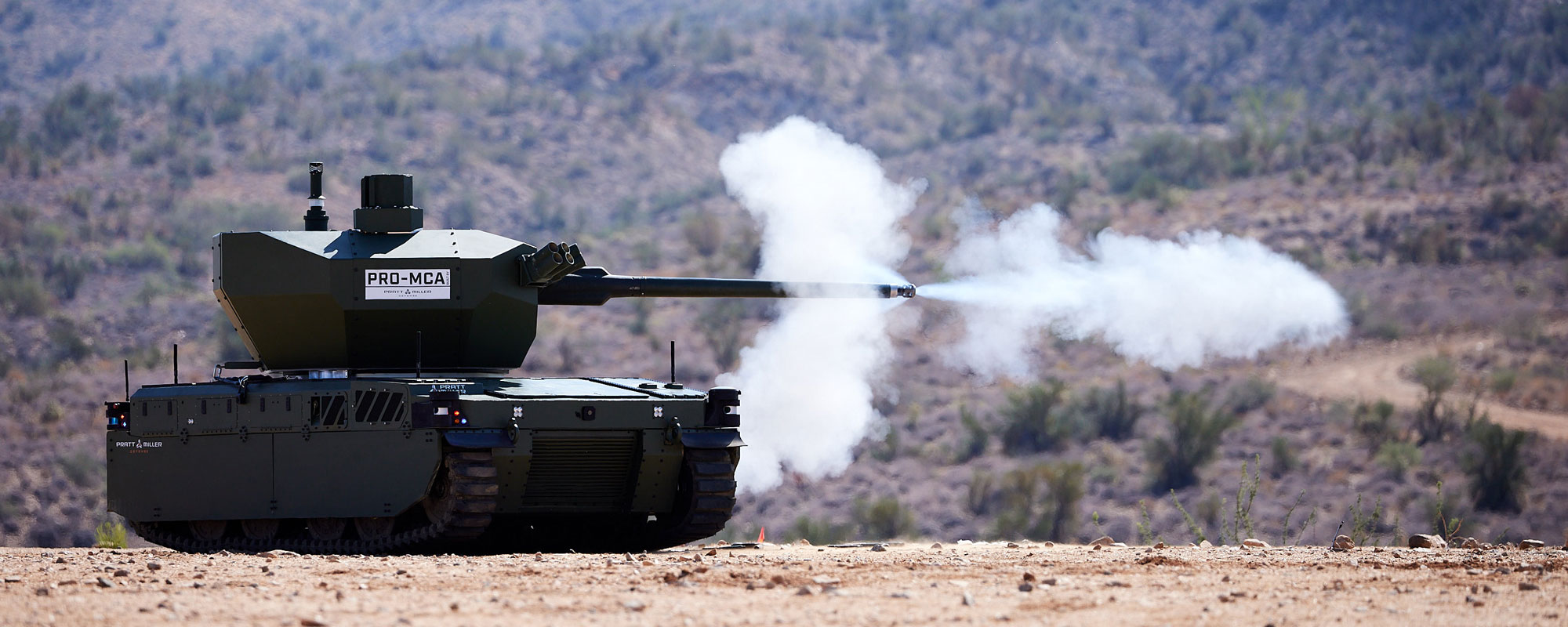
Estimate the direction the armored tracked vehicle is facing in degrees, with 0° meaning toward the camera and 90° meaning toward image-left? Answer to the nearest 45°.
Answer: approximately 315°

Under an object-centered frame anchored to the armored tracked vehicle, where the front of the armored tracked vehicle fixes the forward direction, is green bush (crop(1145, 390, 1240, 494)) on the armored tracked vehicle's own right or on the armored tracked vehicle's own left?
on the armored tracked vehicle's own left

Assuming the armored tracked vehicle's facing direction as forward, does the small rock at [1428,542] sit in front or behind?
in front

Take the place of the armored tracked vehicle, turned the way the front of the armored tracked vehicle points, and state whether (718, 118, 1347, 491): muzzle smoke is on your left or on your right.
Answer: on your left

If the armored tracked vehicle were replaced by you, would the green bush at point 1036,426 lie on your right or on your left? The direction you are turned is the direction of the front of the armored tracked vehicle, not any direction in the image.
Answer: on your left

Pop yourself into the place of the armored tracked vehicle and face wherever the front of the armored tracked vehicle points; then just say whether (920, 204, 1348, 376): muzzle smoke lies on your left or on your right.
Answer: on your left

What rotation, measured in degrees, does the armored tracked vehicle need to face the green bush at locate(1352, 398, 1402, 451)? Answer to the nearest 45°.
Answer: approximately 90° to its left

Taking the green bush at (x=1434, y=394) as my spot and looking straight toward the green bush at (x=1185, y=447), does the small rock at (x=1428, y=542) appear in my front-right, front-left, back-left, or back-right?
front-left
